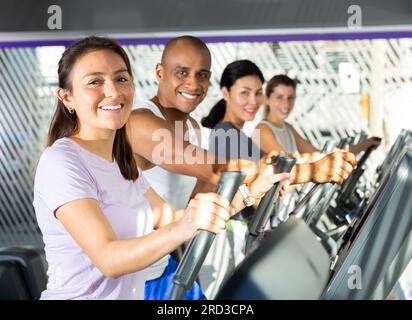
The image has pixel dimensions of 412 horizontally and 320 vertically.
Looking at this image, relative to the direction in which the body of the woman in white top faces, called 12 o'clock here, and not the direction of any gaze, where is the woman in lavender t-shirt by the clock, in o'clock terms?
The woman in lavender t-shirt is roughly at 2 o'clock from the woman in white top.

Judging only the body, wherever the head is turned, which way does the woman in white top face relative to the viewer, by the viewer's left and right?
facing the viewer and to the right of the viewer

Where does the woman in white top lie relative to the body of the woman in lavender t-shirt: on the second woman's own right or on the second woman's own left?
on the second woman's own left

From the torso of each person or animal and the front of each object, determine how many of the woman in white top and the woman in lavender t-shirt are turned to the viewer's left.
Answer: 0
